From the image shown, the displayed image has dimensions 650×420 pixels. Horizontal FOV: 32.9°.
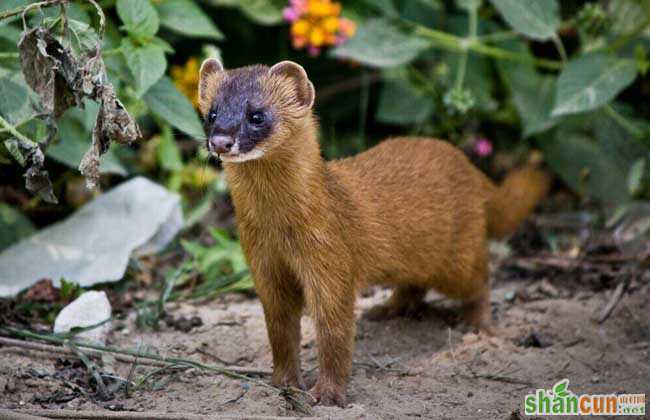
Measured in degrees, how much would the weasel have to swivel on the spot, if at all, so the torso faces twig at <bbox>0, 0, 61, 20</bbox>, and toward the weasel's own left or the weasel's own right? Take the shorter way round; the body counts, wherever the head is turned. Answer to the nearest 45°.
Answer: approximately 45° to the weasel's own right

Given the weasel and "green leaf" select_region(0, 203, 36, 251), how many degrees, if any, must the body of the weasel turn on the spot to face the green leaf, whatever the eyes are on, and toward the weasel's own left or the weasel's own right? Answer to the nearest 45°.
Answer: approximately 90° to the weasel's own right

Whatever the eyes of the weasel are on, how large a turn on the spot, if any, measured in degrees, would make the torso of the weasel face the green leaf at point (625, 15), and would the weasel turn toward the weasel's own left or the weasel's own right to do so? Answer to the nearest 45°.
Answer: approximately 180°

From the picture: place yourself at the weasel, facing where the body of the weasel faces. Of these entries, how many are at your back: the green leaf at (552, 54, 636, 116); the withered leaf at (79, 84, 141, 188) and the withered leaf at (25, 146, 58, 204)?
1

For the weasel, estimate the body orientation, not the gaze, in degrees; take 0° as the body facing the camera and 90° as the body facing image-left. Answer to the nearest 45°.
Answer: approximately 45°

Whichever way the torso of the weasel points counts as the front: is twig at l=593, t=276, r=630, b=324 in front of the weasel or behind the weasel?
behind

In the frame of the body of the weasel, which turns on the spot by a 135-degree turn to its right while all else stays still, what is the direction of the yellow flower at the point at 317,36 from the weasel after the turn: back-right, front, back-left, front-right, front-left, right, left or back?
front

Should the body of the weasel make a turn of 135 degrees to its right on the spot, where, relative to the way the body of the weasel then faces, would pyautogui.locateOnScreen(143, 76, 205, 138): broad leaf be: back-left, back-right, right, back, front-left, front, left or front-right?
front-left

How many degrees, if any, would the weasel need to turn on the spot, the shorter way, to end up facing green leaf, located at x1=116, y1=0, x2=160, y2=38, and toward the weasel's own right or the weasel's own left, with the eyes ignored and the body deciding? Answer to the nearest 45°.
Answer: approximately 90° to the weasel's own right

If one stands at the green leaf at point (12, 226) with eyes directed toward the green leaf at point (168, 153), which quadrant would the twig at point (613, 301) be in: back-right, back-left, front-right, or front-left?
front-right

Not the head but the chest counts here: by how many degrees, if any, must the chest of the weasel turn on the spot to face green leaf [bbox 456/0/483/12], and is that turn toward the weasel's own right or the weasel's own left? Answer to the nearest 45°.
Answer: approximately 135° to the weasel's own right

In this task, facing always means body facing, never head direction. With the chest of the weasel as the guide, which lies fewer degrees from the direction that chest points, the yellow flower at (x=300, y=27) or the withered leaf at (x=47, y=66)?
the withered leaf

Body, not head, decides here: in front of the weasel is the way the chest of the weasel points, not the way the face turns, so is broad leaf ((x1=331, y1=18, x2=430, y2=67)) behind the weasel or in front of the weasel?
behind

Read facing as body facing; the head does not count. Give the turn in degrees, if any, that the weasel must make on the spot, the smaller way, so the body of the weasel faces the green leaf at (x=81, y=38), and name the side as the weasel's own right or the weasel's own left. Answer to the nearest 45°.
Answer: approximately 45° to the weasel's own right
